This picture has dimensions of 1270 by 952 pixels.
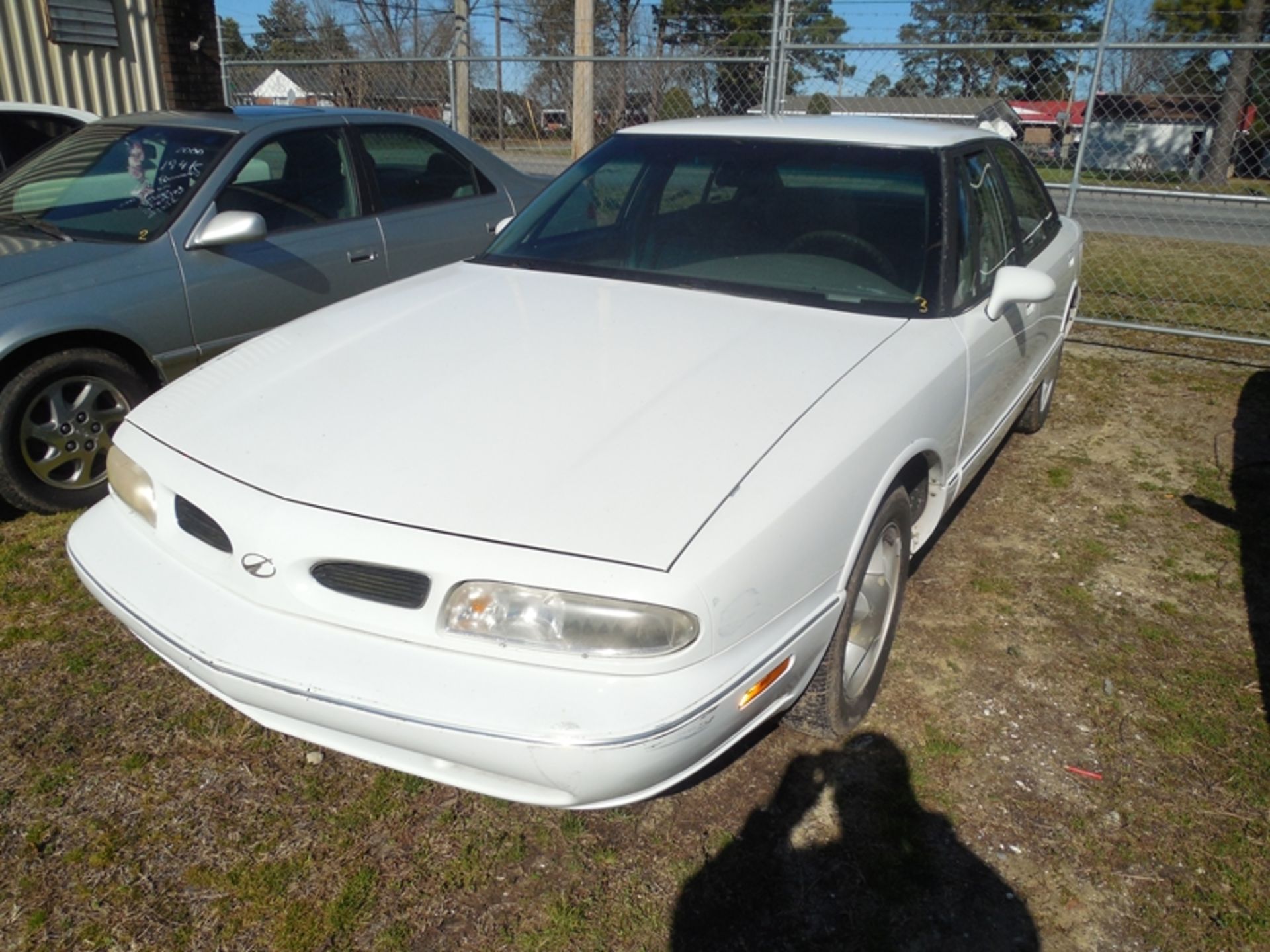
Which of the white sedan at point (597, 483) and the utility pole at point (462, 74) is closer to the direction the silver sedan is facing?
the white sedan

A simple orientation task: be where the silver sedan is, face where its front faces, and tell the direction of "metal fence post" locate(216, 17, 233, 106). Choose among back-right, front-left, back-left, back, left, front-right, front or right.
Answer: back-right

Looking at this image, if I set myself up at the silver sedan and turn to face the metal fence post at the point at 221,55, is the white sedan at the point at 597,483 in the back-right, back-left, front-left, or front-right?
back-right

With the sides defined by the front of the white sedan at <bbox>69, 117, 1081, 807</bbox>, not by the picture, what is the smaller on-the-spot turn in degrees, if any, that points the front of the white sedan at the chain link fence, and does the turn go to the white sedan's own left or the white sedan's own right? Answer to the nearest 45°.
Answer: approximately 180°

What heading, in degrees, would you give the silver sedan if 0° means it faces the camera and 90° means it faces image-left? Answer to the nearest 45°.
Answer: approximately 45°

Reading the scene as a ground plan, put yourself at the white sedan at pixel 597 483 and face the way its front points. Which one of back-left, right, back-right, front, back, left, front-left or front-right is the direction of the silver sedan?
right

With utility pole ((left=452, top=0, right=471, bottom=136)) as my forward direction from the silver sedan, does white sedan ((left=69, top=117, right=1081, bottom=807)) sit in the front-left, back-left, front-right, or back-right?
back-right

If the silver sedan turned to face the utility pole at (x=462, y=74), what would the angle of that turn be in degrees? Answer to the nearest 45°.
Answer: approximately 135° to its right

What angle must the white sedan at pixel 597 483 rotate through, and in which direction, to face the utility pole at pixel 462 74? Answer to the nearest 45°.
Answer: approximately 135° to its right

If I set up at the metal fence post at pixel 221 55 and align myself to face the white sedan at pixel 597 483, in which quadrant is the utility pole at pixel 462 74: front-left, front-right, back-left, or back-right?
back-left

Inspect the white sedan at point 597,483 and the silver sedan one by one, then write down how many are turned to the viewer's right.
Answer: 0

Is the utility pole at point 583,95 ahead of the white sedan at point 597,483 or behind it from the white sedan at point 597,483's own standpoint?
behind

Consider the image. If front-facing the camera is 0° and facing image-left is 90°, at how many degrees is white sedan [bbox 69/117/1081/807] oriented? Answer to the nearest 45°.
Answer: approximately 45°
